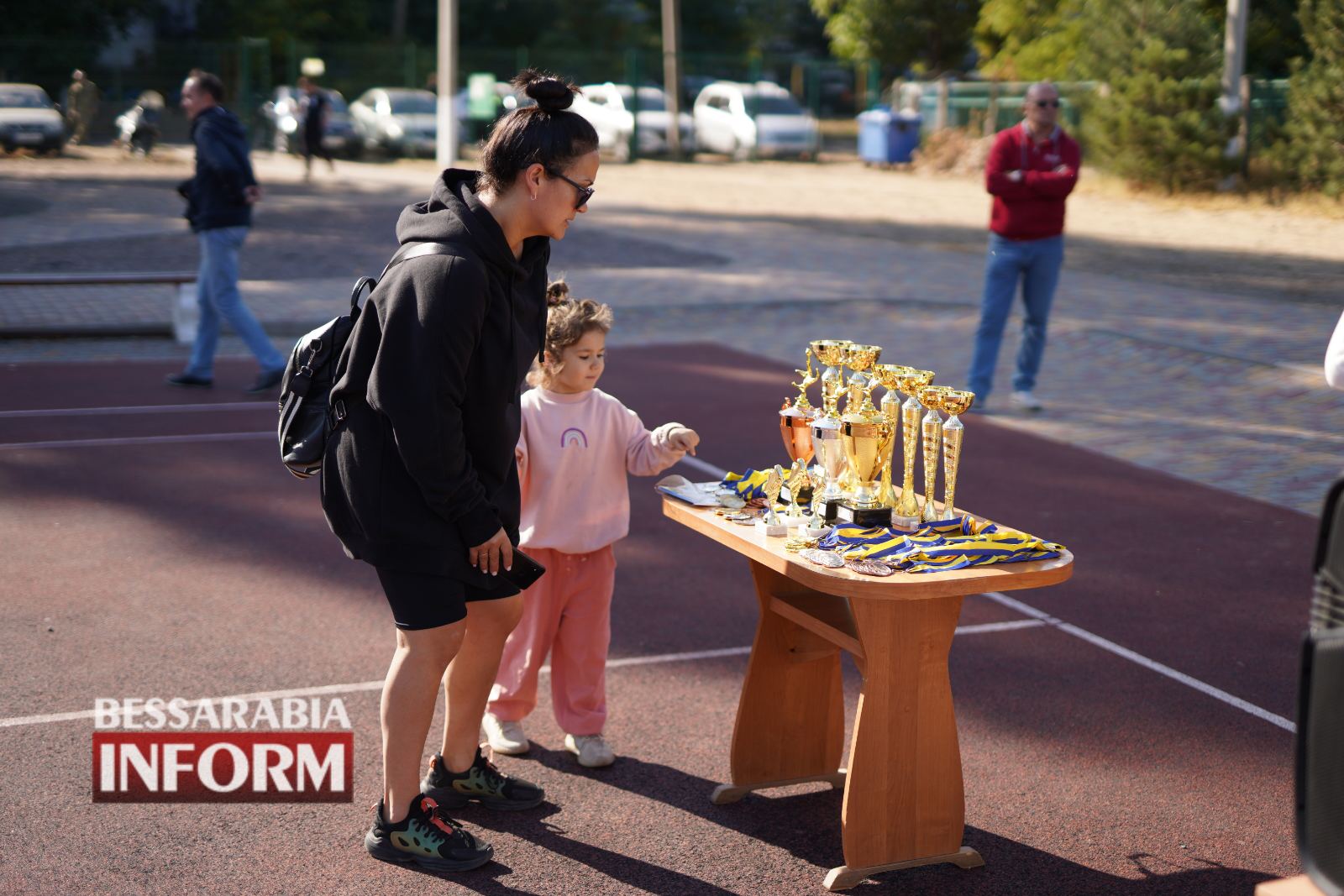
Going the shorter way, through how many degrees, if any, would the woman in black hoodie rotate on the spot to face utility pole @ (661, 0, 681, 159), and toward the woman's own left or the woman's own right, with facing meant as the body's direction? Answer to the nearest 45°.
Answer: approximately 90° to the woman's own left

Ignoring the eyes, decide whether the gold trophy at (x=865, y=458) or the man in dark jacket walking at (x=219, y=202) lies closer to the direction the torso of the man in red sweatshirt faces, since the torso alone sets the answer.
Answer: the gold trophy

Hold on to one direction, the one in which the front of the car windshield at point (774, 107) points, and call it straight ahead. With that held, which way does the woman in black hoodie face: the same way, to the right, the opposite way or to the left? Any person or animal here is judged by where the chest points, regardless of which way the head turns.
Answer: to the left

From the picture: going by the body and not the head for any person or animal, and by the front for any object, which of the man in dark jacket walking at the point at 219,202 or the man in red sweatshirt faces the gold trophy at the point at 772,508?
the man in red sweatshirt

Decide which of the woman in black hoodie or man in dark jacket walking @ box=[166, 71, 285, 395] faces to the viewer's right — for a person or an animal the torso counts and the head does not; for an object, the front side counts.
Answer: the woman in black hoodie

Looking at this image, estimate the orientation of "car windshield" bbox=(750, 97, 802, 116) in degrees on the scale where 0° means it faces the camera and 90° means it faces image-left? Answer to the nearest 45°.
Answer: approximately 0°

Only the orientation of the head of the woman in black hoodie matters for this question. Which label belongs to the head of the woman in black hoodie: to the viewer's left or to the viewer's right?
to the viewer's right

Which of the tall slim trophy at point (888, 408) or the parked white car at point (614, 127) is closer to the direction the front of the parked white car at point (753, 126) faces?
the tall slim trophy

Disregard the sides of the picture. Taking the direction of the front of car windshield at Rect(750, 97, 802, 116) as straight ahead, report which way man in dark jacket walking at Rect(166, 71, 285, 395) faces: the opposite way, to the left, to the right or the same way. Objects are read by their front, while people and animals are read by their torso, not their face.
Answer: to the right

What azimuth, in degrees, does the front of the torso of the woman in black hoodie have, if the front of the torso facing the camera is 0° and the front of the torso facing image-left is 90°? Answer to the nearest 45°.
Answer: approximately 270°

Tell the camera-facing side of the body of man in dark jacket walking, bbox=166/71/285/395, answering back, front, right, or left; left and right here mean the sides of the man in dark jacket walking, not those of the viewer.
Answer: left
